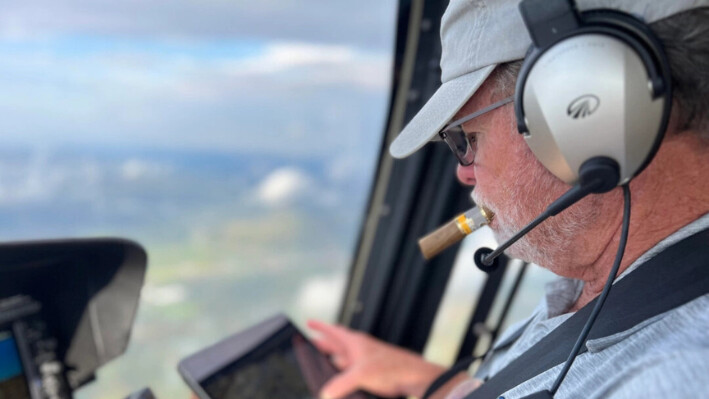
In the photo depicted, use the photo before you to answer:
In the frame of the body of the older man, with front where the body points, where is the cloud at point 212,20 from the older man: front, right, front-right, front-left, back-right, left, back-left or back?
front-right

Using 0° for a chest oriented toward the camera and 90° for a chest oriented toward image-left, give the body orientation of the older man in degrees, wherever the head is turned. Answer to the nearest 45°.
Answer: approximately 90°

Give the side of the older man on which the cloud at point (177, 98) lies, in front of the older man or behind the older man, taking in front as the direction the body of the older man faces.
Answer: in front

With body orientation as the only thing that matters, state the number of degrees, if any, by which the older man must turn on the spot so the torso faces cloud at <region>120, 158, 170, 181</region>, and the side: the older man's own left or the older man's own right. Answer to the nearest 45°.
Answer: approximately 45° to the older man's own right

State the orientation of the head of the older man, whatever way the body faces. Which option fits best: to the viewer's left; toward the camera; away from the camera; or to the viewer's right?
to the viewer's left

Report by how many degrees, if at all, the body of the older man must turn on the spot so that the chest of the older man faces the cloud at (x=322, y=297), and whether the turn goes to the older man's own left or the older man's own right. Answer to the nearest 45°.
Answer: approximately 45° to the older man's own right
